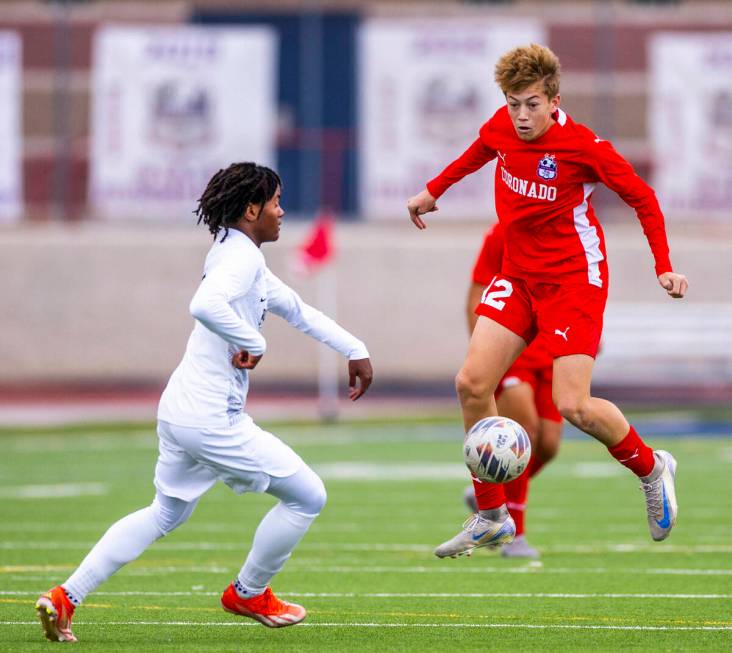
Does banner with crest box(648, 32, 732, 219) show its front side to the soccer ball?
yes

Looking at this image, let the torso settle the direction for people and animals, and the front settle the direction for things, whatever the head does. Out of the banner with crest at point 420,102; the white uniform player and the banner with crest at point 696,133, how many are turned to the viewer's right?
1

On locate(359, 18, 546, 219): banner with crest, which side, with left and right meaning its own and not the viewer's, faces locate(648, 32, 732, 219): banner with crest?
left

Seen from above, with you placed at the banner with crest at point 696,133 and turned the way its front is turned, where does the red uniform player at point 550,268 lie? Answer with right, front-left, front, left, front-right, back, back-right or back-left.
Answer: front

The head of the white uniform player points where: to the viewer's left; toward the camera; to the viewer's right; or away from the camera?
to the viewer's right

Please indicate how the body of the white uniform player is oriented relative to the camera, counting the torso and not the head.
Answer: to the viewer's right

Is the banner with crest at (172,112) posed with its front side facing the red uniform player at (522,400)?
yes

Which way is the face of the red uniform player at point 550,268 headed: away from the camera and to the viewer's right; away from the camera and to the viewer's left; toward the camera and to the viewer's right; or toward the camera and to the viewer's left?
toward the camera and to the viewer's left

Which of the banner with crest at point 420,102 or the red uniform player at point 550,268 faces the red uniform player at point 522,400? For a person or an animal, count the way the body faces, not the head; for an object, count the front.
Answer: the banner with crest

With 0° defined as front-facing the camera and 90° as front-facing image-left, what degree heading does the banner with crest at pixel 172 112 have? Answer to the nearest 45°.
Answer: approximately 0°

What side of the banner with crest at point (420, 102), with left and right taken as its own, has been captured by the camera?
front

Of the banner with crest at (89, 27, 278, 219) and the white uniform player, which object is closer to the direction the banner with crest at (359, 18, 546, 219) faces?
the white uniform player

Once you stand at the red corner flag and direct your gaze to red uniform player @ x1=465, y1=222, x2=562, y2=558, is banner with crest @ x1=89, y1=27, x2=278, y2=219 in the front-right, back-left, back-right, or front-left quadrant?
back-right

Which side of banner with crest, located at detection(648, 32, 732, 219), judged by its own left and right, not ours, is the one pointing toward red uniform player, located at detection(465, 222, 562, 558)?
front

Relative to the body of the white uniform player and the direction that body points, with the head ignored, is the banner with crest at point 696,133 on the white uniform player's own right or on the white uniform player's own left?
on the white uniform player's own left

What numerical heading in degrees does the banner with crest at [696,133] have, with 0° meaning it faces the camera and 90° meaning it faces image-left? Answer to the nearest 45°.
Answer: approximately 0°

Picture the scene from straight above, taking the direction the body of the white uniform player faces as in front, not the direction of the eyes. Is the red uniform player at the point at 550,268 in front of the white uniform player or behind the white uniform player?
in front
